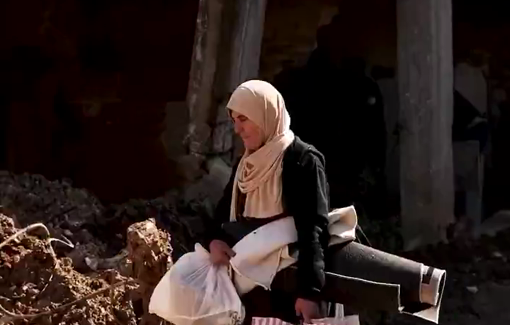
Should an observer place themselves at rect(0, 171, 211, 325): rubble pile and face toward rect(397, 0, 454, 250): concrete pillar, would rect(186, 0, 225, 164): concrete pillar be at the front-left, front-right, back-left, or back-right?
front-left

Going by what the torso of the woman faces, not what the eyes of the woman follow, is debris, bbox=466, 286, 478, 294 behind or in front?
behind

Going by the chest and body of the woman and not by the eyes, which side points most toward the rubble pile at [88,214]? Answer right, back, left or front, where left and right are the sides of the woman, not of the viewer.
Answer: right

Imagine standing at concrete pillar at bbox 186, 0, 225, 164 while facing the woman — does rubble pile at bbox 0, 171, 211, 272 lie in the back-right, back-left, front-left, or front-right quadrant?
front-right

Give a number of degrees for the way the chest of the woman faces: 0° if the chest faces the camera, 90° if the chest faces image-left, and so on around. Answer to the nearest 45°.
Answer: approximately 45°

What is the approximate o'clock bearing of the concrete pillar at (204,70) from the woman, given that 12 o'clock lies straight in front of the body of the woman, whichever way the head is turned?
The concrete pillar is roughly at 4 o'clock from the woman.

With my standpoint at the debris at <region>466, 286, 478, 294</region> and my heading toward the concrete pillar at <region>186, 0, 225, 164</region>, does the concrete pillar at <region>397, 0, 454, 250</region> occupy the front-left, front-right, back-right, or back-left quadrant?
front-right

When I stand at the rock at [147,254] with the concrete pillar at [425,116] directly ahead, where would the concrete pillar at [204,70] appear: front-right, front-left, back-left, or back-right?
front-left

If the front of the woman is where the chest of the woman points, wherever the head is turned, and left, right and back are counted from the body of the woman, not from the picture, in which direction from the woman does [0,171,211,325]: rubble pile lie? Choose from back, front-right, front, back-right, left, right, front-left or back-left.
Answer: right

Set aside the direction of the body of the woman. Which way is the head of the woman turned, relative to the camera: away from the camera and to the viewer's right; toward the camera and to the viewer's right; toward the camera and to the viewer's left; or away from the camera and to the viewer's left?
toward the camera and to the viewer's left
